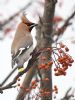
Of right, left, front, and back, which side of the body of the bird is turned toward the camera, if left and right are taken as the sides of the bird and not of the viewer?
right
